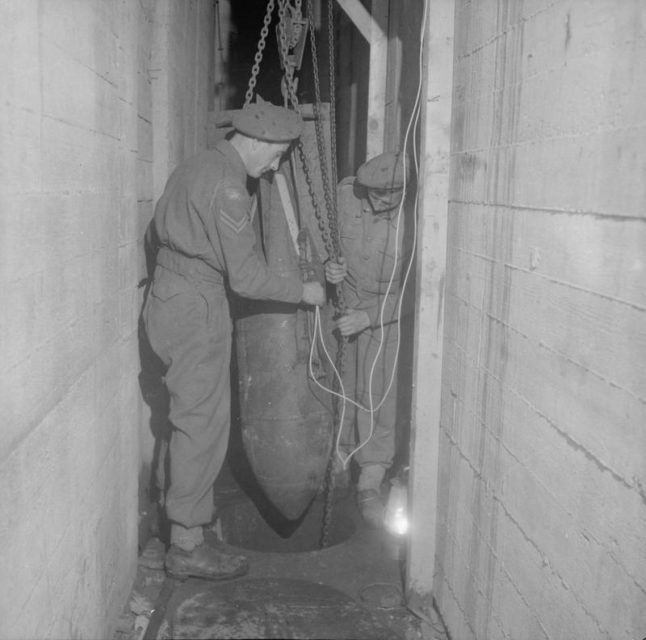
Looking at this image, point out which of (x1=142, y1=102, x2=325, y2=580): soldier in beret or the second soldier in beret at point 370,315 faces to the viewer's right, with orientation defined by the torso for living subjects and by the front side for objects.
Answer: the soldier in beret

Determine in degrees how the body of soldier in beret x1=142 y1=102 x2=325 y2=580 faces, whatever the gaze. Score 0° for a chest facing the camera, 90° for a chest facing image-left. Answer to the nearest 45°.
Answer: approximately 270°

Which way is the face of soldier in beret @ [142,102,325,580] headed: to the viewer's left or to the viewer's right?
to the viewer's right

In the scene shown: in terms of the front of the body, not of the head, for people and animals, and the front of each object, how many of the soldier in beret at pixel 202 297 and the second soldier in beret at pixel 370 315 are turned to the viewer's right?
1

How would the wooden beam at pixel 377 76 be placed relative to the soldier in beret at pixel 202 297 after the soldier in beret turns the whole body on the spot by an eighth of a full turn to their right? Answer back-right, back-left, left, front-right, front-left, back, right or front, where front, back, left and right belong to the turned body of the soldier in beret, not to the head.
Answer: left

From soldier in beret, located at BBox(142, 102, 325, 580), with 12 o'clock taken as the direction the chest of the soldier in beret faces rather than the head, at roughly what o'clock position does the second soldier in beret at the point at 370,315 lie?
The second soldier in beret is roughly at 11 o'clock from the soldier in beret.

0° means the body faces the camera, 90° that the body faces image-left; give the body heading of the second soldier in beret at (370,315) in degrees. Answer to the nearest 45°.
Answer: approximately 0°
